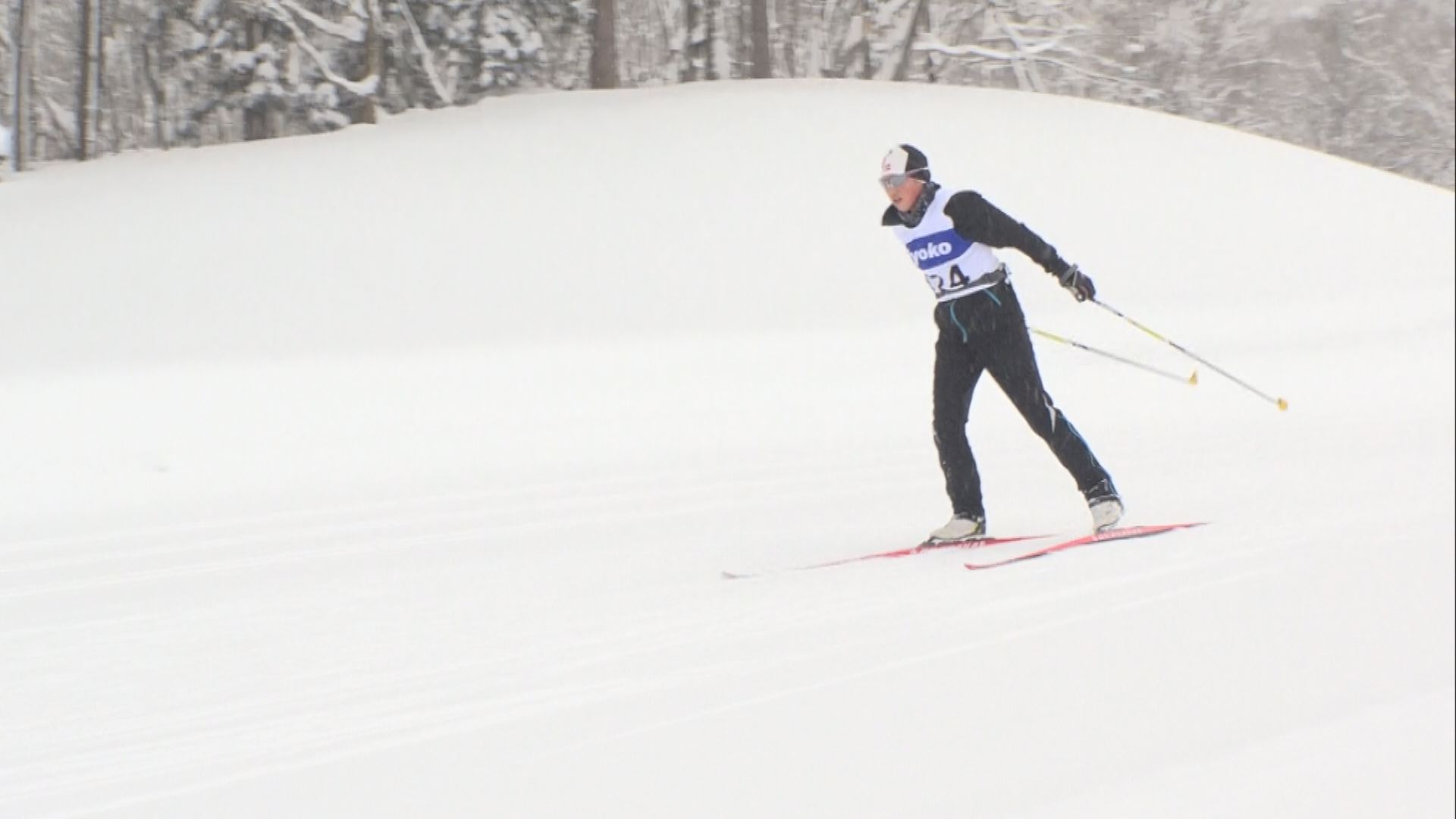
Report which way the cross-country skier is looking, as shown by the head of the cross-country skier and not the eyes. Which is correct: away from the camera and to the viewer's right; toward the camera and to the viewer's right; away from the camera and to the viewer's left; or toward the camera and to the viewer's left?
toward the camera and to the viewer's left

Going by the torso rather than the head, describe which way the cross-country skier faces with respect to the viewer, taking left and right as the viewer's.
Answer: facing the viewer and to the left of the viewer
